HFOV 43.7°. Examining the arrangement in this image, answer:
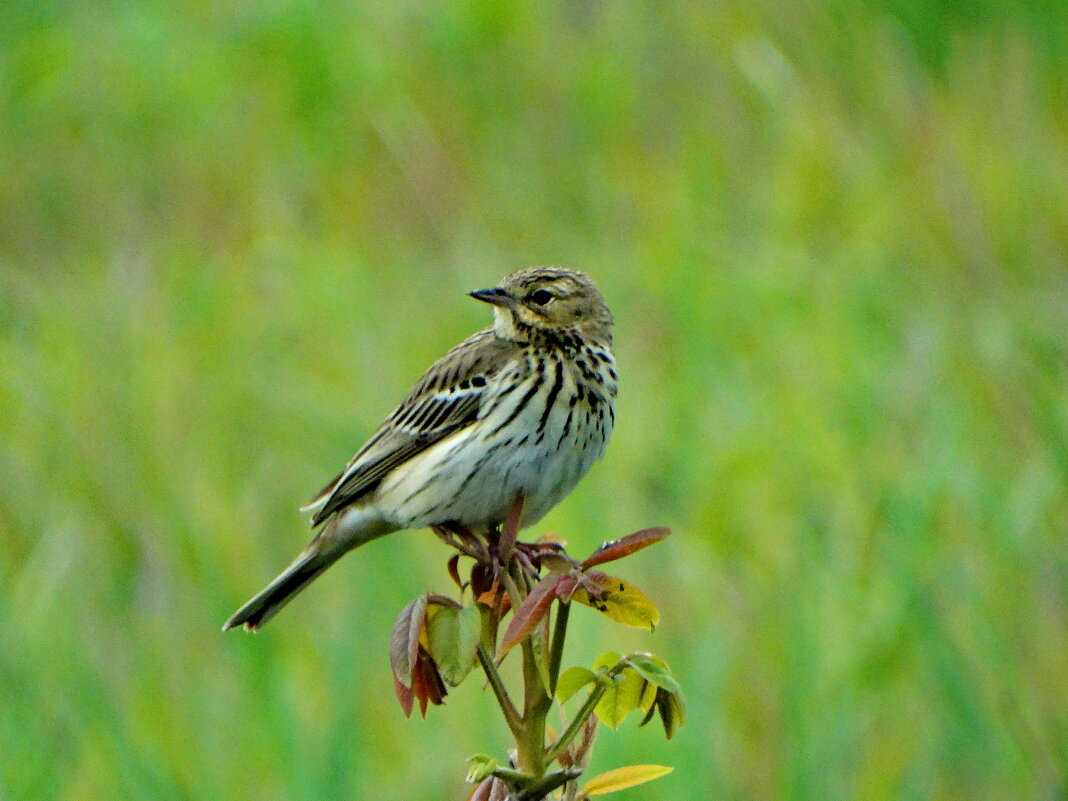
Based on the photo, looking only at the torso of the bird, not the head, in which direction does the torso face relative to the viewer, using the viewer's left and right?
facing the viewer and to the right of the viewer
